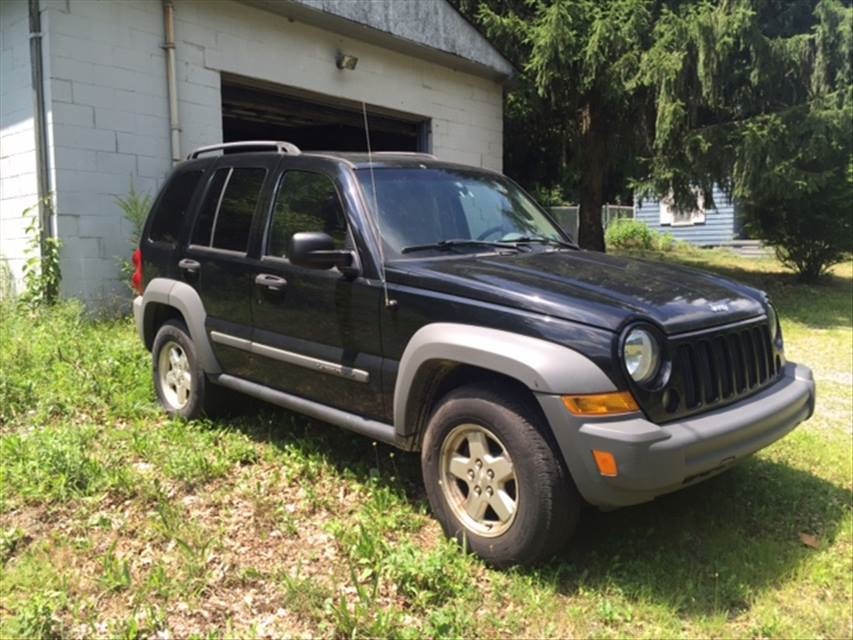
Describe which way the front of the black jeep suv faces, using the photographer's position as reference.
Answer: facing the viewer and to the right of the viewer

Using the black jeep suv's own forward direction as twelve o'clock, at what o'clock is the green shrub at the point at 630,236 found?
The green shrub is roughly at 8 o'clock from the black jeep suv.

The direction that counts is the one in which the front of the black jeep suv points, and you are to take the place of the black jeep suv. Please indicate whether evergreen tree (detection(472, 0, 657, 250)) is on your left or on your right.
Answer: on your left

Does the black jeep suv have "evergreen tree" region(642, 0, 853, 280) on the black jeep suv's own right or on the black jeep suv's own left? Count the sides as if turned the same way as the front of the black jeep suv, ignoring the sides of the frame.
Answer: on the black jeep suv's own left

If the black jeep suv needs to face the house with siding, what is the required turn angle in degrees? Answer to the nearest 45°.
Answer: approximately 135° to its left

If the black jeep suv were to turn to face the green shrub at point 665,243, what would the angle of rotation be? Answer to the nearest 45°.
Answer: approximately 135° to its left

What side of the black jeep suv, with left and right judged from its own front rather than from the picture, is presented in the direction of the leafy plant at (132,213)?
back

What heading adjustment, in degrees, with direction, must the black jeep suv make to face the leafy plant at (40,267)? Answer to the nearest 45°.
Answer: approximately 180°
